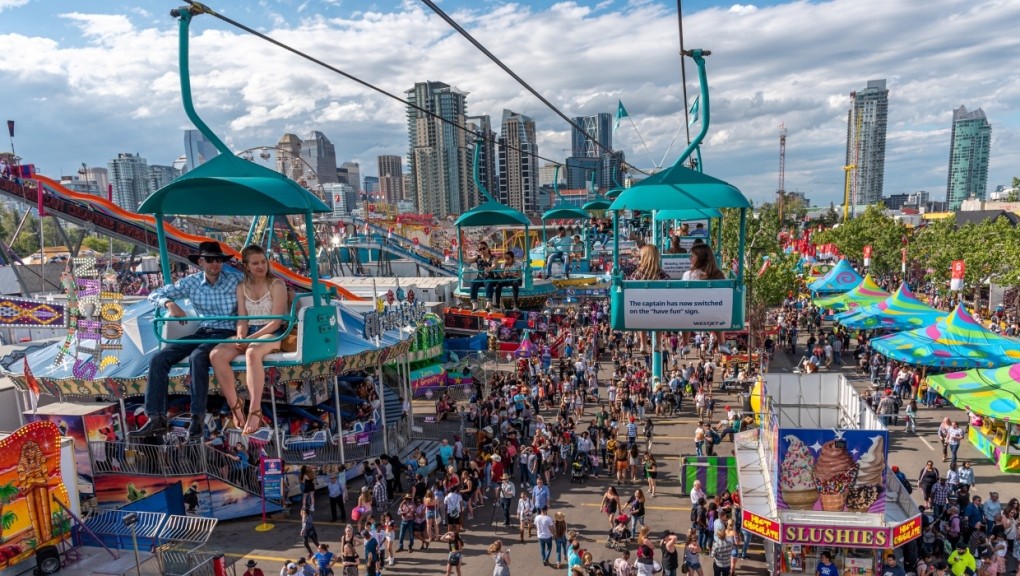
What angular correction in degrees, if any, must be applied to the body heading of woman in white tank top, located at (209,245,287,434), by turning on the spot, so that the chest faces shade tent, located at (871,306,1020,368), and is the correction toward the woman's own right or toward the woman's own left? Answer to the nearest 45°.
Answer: approximately 90° to the woman's own left
